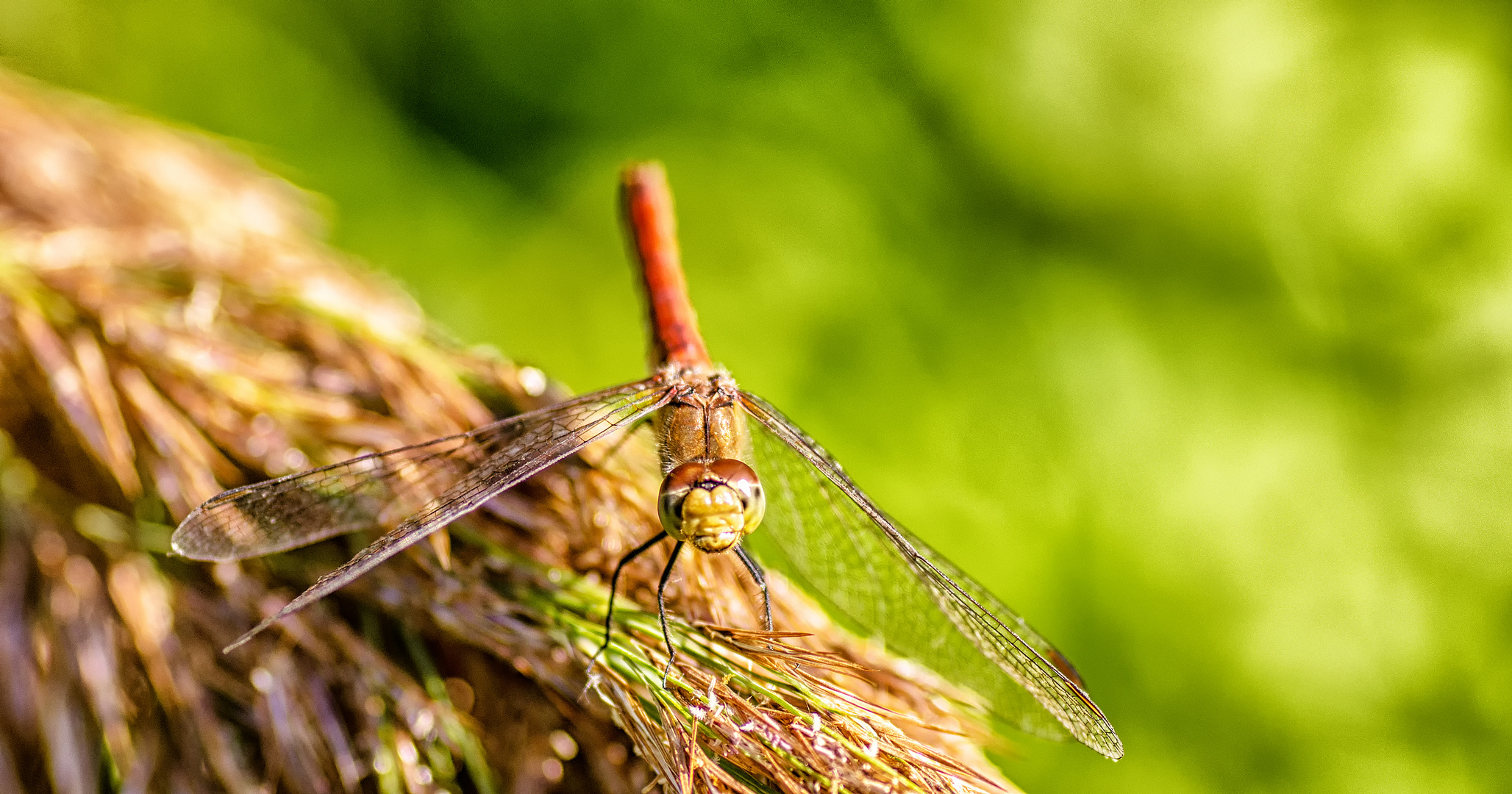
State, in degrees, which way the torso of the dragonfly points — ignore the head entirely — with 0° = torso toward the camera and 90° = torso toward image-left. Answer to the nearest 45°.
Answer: approximately 0°
